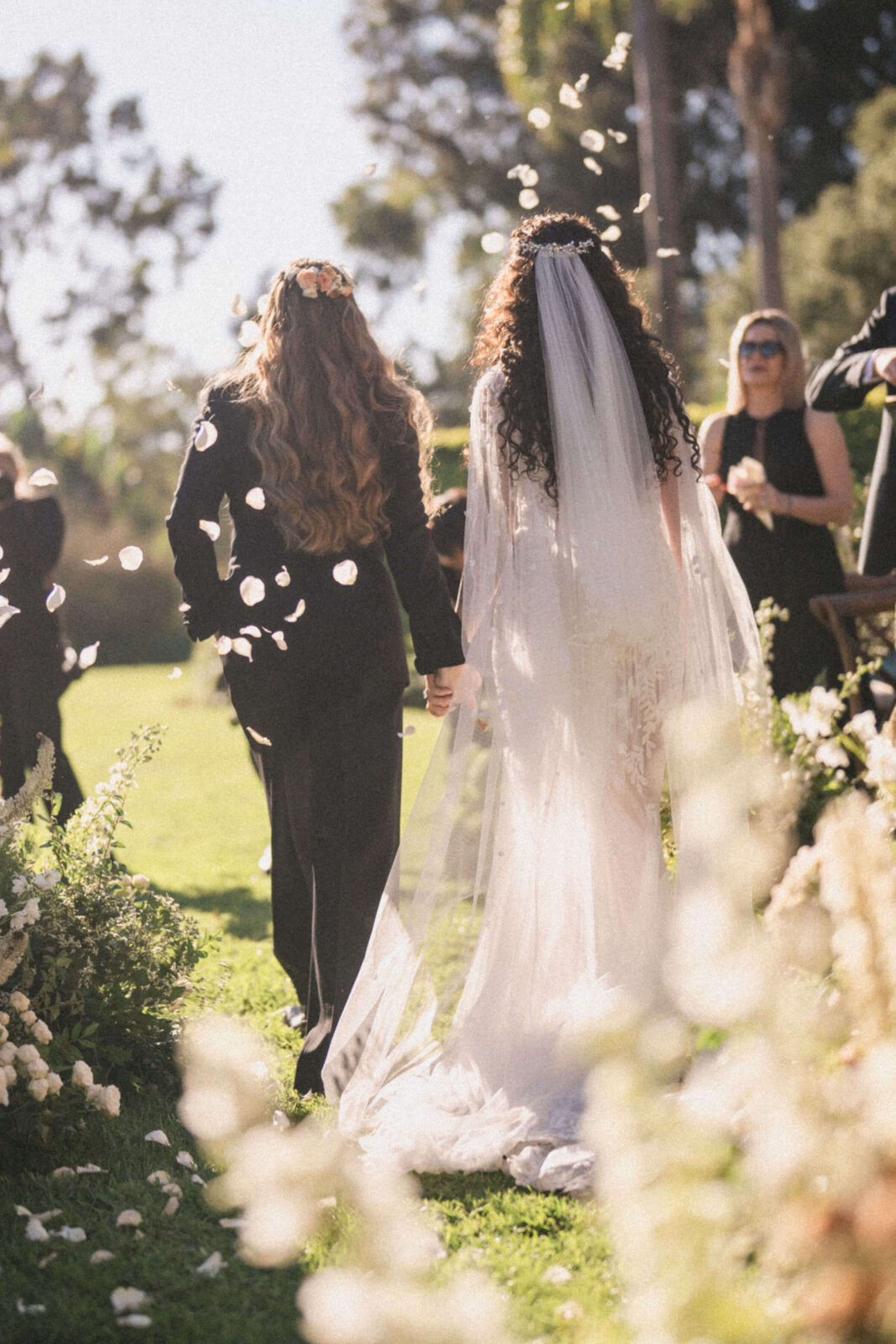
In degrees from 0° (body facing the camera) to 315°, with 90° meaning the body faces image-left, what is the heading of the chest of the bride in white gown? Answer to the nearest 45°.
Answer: approximately 180°

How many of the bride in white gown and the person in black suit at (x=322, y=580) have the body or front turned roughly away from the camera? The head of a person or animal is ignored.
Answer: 2

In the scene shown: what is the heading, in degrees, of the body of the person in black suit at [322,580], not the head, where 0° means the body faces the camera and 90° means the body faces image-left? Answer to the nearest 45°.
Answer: approximately 180°

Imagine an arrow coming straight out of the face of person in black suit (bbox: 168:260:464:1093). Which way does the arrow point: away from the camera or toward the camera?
away from the camera

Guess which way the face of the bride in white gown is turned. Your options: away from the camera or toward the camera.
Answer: away from the camera
